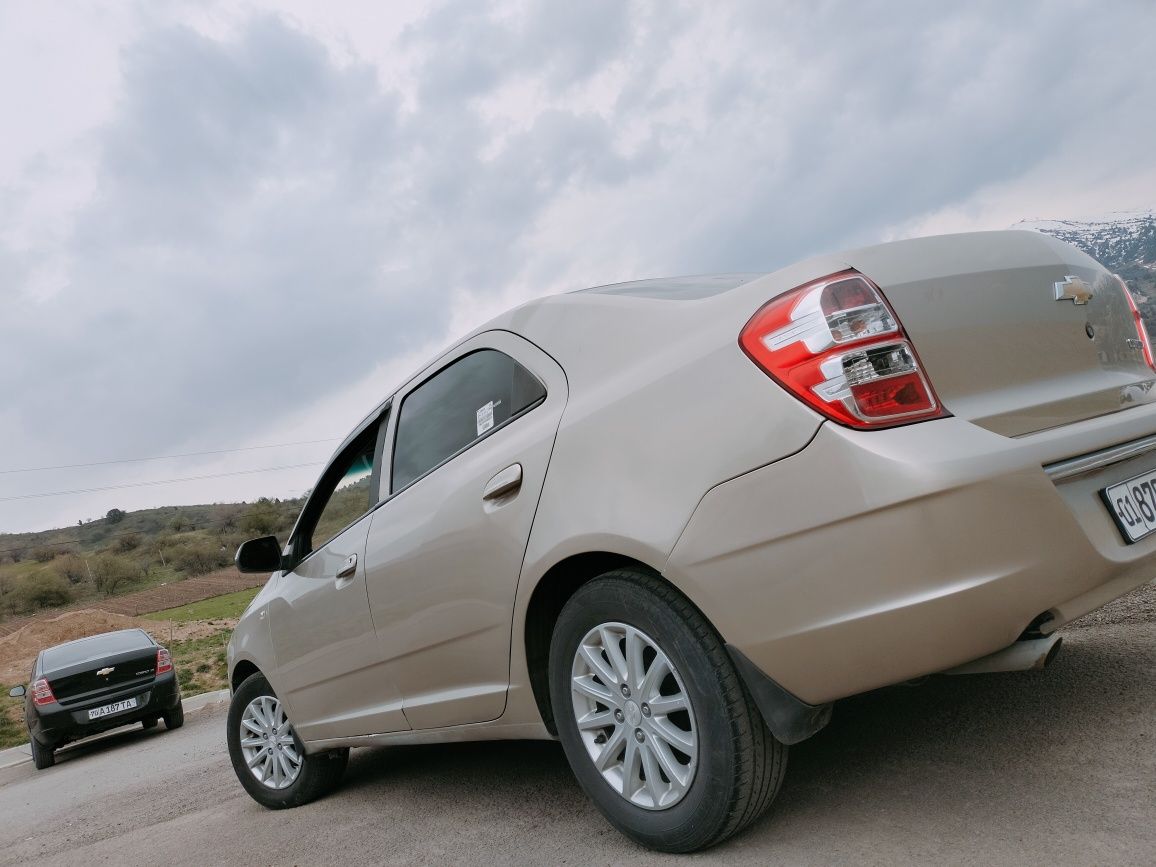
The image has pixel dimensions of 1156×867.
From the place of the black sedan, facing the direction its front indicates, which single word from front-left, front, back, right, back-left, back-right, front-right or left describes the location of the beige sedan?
back

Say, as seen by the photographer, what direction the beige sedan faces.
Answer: facing away from the viewer and to the left of the viewer

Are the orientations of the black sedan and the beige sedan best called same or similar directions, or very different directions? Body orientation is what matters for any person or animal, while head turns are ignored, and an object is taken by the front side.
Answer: same or similar directions

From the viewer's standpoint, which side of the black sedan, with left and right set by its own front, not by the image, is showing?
back

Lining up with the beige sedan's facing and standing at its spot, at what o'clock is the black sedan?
The black sedan is roughly at 12 o'clock from the beige sedan.

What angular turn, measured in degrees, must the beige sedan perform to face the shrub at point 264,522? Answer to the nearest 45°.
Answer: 0° — it already faces it

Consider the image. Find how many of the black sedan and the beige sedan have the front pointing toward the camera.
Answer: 0
